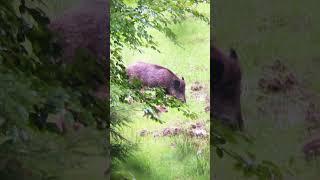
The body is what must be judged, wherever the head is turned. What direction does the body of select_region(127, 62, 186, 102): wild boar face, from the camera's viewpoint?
to the viewer's right
